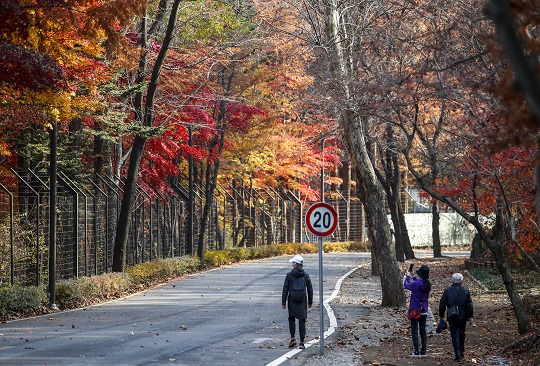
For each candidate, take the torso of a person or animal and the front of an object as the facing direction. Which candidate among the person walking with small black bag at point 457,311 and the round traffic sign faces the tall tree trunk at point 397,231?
the person walking with small black bag

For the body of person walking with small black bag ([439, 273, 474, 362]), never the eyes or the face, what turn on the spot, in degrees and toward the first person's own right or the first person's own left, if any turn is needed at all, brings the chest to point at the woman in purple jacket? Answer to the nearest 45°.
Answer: approximately 45° to the first person's own left

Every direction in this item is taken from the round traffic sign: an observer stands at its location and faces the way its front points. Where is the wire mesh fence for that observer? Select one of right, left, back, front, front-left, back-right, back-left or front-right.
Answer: back-right

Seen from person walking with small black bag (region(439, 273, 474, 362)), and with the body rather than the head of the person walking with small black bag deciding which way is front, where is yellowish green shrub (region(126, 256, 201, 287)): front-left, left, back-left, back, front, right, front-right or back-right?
front-left

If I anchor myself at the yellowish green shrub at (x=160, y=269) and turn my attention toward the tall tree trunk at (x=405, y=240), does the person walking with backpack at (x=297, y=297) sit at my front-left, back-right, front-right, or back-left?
back-right

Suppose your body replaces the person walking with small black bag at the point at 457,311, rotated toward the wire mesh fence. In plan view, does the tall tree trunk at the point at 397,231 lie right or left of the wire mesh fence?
right

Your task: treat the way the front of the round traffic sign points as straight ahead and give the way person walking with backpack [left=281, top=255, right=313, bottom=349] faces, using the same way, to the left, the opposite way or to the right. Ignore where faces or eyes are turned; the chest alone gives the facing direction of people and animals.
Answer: the opposite way

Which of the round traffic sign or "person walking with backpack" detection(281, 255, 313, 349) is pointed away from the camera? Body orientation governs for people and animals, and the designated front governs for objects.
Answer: the person walking with backpack

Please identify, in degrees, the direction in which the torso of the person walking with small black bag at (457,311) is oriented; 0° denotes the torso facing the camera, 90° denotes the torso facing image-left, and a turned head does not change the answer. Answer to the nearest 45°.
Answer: approximately 180°

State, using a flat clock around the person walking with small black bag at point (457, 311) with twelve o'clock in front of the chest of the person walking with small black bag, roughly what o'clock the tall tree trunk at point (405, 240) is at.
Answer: The tall tree trunk is roughly at 12 o'clock from the person walking with small black bag.

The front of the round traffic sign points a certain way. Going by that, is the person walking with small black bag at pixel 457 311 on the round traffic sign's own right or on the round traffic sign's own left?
on the round traffic sign's own left

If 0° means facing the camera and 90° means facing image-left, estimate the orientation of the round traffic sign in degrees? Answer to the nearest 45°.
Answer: approximately 0°

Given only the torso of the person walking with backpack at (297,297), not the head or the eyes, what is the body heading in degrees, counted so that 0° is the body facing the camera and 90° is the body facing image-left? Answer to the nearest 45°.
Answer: approximately 180°
